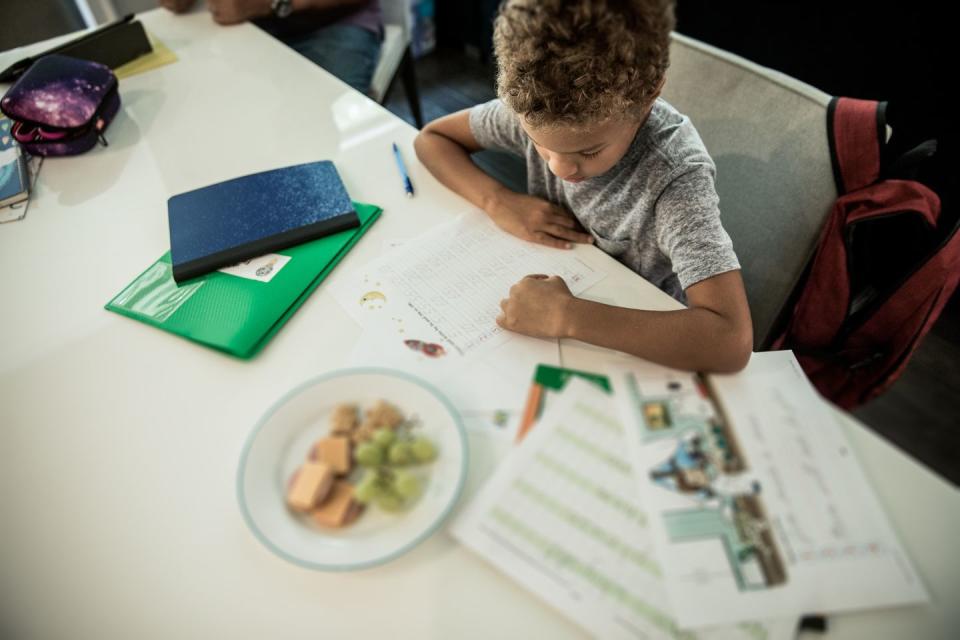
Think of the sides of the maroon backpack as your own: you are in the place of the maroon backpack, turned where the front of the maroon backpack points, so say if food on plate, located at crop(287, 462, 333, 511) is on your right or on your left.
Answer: on your right

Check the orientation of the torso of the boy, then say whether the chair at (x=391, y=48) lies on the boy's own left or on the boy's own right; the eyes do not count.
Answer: on the boy's own right

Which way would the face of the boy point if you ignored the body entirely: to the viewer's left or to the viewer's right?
to the viewer's left
